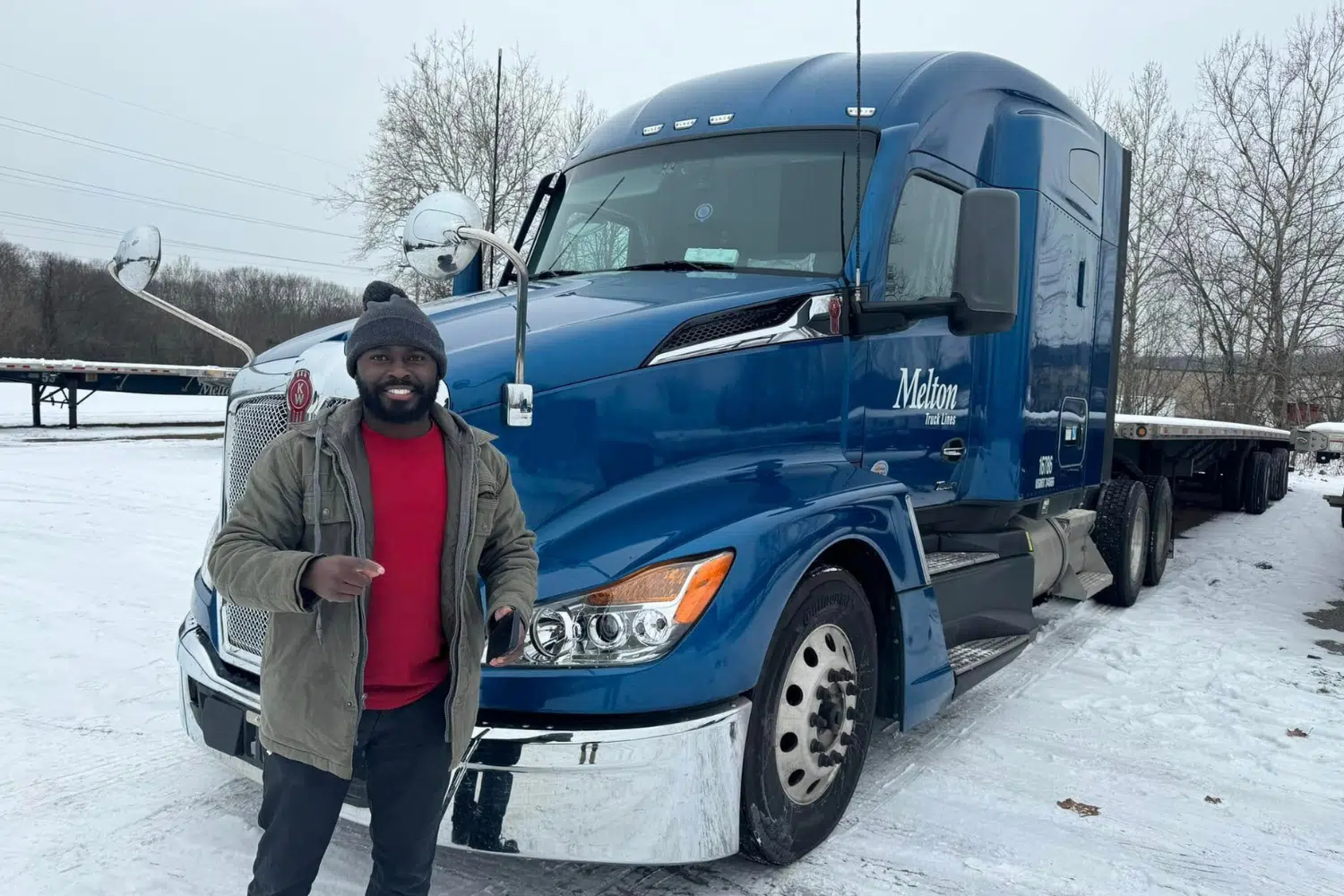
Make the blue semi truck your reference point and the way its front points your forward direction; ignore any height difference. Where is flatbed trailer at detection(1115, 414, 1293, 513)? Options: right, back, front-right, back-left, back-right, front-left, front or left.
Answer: back

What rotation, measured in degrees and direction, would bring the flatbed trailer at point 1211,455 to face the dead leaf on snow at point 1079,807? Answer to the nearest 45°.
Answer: approximately 45° to its left

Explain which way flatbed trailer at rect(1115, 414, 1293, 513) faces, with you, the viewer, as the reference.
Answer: facing the viewer and to the left of the viewer

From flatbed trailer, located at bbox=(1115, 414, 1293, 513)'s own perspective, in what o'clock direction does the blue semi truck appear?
The blue semi truck is roughly at 11 o'clock from the flatbed trailer.

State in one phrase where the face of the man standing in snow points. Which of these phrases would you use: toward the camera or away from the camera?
toward the camera

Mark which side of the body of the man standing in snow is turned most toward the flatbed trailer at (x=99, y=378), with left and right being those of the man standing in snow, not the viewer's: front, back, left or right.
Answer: back

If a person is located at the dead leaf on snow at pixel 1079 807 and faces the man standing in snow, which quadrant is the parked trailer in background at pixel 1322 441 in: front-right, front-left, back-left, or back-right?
back-right

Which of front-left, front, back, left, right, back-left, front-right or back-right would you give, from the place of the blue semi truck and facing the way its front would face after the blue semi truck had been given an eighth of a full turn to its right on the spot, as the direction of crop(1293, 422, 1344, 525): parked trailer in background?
back-right

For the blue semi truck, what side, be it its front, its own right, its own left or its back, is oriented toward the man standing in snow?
front

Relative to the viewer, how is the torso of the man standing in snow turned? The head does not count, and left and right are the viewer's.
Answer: facing the viewer

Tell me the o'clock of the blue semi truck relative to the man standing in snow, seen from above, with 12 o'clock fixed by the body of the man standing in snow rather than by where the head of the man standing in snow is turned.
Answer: The blue semi truck is roughly at 8 o'clock from the man standing in snow.

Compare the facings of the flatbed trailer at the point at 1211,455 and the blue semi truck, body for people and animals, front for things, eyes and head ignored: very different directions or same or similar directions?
same or similar directions

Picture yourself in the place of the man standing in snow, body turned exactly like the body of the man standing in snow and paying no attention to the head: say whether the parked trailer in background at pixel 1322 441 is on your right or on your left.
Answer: on your left

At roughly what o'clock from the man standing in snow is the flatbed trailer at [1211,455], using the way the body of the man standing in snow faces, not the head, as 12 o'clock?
The flatbed trailer is roughly at 8 o'clock from the man standing in snow.

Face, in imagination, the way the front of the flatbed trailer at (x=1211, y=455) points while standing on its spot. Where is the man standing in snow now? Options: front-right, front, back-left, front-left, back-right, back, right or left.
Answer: front-left
